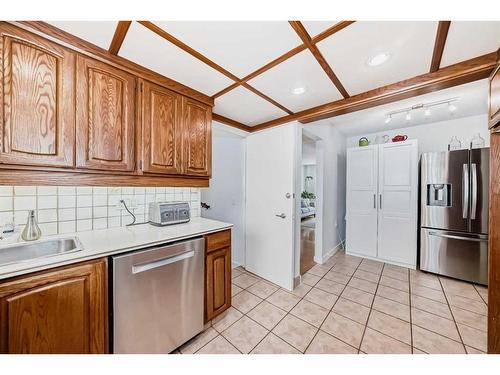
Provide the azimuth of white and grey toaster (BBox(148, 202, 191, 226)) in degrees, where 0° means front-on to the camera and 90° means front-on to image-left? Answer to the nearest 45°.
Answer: approximately 315°

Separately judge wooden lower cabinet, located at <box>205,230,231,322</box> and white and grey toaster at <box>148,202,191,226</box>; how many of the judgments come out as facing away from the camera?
0

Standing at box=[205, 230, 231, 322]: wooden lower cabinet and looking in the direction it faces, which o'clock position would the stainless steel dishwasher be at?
The stainless steel dishwasher is roughly at 3 o'clock from the wooden lower cabinet.

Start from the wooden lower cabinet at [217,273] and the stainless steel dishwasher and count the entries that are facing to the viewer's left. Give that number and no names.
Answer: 0

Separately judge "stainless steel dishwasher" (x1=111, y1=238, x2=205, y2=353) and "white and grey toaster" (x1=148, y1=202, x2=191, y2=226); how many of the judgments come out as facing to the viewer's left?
0

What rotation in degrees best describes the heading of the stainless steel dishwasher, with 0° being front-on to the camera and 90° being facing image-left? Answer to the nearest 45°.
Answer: approximately 315°

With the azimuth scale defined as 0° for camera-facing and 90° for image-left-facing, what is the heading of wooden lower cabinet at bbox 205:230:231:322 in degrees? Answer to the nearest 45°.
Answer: approximately 315°
